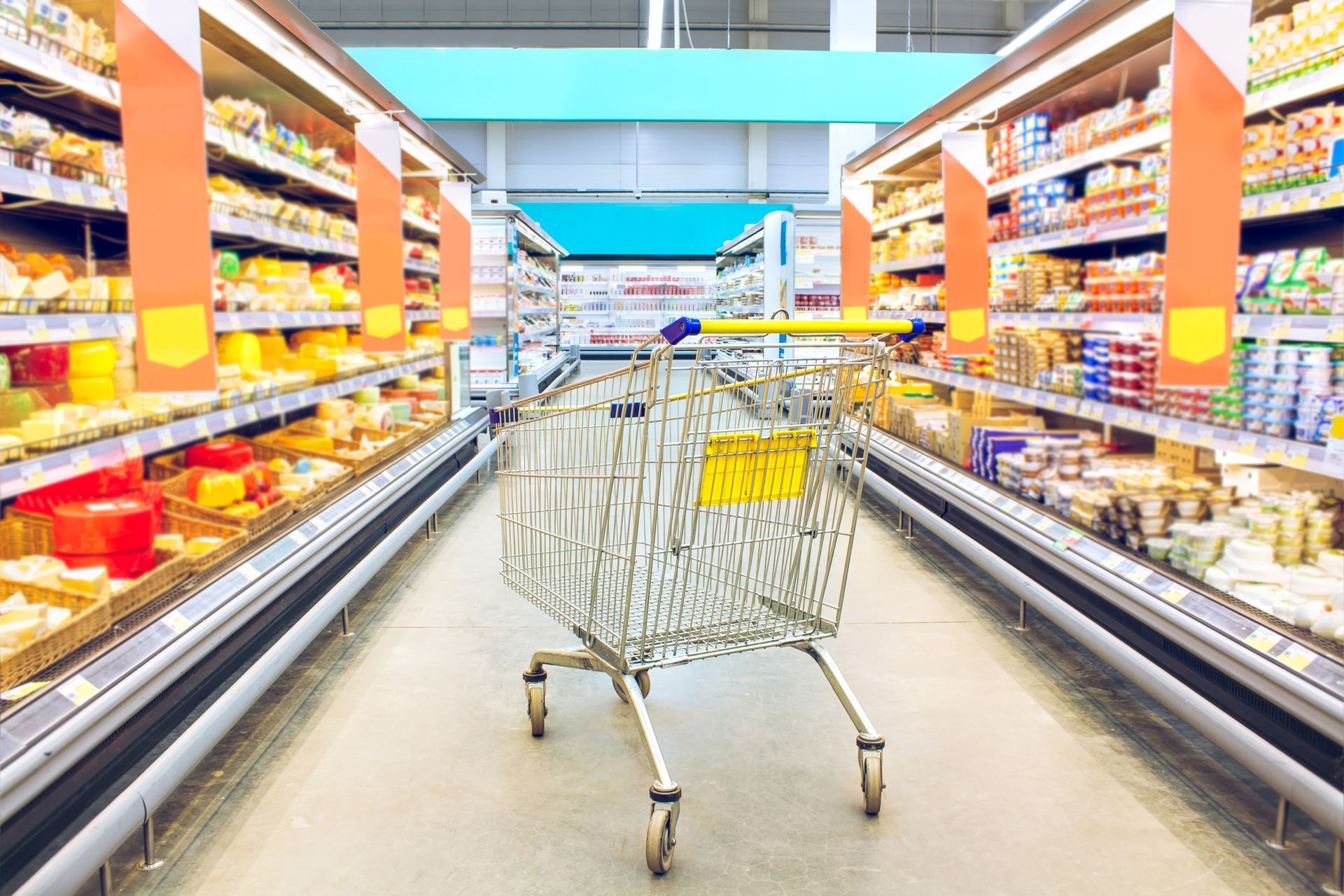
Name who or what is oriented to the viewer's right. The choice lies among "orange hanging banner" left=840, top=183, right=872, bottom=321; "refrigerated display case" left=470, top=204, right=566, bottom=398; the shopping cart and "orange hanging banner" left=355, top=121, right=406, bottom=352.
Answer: the refrigerated display case

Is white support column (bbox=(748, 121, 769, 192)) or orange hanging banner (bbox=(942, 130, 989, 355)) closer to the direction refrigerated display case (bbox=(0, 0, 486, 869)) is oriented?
the orange hanging banner

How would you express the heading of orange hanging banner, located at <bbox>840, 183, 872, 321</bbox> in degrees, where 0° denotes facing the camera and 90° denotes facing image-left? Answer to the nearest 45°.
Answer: approximately 0°

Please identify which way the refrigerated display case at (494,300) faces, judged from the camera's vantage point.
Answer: facing to the right of the viewer

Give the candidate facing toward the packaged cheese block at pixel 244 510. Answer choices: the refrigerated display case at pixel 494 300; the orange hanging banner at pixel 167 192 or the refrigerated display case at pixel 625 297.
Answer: the refrigerated display case at pixel 625 297

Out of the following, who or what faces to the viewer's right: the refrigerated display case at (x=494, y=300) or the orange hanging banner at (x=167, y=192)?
the refrigerated display case

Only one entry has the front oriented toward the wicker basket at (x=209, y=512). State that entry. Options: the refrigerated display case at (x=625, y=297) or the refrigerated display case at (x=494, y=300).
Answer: the refrigerated display case at (x=625, y=297)

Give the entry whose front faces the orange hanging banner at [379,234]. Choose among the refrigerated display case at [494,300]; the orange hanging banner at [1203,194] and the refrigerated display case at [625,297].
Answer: the refrigerated display case at [625,297]

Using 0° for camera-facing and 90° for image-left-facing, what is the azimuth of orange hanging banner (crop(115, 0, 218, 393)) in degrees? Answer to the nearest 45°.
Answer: approximately 0°

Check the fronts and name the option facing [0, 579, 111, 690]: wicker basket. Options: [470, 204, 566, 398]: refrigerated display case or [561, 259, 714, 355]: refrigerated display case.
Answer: [561, 259, 714, 355]: refrigerated display case

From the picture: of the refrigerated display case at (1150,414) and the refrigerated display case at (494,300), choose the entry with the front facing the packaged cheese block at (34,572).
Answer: the refrigerated display case at (1150,414)

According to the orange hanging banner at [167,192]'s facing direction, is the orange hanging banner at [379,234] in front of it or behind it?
behind

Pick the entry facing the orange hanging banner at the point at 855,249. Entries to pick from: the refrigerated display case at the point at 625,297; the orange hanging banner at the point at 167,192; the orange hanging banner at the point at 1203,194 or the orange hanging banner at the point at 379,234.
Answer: the refrigerated display case
